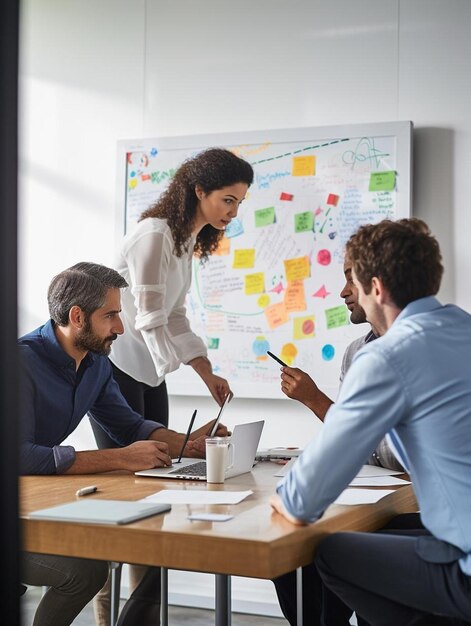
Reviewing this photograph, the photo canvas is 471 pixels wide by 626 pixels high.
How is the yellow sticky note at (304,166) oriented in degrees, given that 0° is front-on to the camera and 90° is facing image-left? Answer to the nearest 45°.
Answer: approximately 0°

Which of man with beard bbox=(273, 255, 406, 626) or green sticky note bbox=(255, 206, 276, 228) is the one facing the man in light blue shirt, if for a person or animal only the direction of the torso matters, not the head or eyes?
the green sticky note

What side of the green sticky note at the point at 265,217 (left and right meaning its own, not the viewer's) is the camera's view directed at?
front

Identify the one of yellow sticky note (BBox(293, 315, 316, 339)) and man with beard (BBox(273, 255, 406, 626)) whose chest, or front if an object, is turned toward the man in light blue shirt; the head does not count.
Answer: the yellow sticky note

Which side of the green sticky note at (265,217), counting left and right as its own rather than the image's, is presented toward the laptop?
front

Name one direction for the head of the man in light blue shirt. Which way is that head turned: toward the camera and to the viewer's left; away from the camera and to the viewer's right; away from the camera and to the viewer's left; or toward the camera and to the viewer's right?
away from the camera and to the viewer's left

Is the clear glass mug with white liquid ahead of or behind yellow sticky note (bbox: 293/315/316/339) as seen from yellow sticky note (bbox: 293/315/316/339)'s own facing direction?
ahead

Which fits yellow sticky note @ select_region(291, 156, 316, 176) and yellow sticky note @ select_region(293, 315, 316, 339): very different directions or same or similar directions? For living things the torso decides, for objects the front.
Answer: same or similar directions

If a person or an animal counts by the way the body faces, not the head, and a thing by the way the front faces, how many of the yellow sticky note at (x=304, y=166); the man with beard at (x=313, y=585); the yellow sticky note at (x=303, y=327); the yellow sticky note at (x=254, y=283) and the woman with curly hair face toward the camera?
3

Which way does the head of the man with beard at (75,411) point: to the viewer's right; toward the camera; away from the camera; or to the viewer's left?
to the viewer's right

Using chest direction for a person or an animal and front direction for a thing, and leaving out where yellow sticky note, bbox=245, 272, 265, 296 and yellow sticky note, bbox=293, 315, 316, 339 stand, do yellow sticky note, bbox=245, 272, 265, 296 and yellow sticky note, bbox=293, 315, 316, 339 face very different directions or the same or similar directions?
same or similar directions

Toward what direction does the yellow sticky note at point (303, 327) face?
toward the camera

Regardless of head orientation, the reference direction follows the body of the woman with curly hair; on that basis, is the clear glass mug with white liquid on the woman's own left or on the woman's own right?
on the woman's own right

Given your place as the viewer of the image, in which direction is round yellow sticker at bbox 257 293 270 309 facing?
facing the viewer

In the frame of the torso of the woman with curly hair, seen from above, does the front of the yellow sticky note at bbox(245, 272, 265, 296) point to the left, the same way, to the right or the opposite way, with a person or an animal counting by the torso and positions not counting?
to the right

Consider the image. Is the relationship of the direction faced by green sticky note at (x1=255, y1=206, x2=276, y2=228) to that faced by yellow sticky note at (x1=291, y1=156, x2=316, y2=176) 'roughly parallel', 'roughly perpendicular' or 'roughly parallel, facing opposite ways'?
roughly parallel

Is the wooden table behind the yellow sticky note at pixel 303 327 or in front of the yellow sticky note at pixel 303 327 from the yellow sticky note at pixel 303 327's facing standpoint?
in front

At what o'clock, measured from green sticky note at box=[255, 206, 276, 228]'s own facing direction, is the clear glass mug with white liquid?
The clear glass mug with white liquid is roughly at 12 o'clock from the green sticky note.

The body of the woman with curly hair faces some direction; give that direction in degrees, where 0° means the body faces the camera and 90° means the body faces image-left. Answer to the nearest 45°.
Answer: approximately 270°

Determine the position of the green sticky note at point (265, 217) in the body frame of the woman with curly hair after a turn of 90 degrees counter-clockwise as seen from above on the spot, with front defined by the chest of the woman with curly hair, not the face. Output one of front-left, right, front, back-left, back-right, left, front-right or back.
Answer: front-right

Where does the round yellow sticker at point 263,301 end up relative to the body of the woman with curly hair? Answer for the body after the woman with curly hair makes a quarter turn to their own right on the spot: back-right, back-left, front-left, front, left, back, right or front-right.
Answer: back-left

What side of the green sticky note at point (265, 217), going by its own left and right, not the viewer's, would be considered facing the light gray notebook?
front
